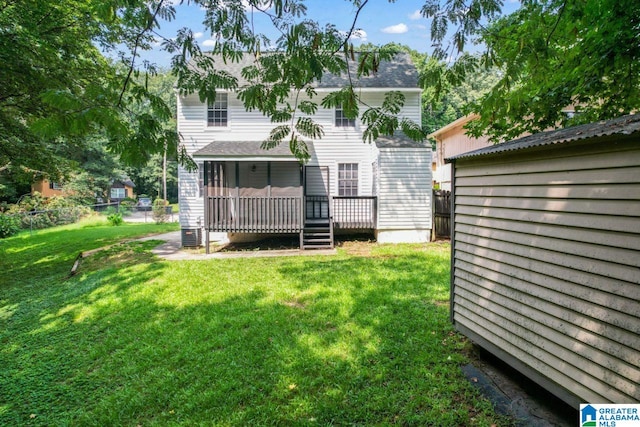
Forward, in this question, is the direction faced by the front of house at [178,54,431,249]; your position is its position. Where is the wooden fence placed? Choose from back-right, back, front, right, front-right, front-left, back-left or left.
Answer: right

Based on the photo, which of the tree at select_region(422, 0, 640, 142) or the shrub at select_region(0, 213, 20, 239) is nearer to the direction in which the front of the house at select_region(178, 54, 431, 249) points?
the shrub

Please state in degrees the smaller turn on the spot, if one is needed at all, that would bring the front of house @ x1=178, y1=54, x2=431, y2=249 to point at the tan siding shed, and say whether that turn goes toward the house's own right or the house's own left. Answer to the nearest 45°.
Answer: approximately 180°

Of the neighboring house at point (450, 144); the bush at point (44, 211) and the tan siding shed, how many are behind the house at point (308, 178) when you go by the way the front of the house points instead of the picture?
1

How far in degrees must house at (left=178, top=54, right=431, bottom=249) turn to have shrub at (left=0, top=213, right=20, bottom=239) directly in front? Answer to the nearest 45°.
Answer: approximately 90° to its left

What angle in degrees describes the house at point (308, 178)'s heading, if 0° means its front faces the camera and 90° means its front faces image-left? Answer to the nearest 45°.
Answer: approximately 180°

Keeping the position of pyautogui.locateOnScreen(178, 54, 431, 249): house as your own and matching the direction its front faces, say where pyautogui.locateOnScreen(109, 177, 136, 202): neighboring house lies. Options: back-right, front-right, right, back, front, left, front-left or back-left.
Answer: front-left

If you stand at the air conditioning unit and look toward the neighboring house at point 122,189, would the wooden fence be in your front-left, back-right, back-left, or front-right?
back-right

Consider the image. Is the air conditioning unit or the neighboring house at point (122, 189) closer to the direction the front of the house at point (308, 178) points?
the neighboring house
